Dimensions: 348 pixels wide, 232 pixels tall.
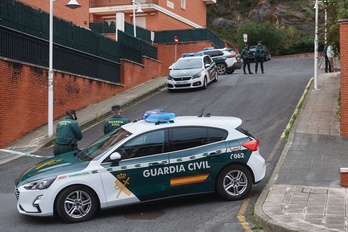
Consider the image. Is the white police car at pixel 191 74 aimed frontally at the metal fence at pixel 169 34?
no

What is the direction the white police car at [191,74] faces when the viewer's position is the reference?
facing the viewer and to the left of the viewer

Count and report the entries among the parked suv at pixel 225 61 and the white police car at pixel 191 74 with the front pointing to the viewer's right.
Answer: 0

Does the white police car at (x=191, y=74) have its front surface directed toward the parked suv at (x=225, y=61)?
no

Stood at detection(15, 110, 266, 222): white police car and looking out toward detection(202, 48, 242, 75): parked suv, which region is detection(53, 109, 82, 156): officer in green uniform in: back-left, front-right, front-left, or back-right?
front-left

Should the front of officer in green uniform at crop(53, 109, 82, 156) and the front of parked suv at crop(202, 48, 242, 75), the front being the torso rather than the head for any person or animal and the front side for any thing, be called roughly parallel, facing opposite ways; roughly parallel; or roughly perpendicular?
roughly perpendicular

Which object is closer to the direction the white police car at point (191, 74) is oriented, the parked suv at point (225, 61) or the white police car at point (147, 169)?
the white police car

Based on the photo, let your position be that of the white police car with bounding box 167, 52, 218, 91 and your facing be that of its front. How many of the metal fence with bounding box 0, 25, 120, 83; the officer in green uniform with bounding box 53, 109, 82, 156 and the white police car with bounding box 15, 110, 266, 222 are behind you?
0

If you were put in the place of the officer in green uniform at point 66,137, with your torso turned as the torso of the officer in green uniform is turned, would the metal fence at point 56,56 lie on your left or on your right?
on your left
